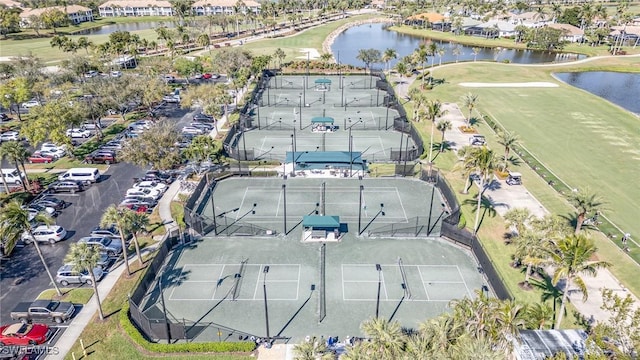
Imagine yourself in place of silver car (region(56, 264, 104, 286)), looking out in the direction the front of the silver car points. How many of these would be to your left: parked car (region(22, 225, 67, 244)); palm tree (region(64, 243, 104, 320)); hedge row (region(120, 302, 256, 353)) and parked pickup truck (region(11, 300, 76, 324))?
1

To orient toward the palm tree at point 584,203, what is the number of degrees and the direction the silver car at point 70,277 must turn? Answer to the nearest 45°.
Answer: approximately 45° to its right

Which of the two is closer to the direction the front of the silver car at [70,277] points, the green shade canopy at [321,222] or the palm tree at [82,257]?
the green shade canopy

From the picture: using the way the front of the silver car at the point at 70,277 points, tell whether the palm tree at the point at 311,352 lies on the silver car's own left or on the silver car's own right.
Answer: on the silver car's own right

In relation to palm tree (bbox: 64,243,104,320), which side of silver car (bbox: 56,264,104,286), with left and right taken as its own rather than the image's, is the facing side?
right

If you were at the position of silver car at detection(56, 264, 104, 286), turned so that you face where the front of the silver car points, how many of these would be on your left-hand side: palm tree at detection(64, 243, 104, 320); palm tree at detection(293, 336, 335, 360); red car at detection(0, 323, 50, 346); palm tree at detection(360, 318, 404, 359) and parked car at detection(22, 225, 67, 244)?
1

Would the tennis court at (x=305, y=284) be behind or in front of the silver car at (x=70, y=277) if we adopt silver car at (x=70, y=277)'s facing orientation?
in front

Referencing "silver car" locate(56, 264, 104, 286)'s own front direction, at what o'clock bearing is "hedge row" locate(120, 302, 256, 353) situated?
The hedge row is roughly at 2 o'clock from the silver car.

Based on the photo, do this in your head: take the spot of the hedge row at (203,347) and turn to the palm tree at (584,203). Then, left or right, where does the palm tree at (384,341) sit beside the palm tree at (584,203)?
right

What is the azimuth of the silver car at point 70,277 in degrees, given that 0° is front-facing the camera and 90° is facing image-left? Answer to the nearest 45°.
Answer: approximately 270°

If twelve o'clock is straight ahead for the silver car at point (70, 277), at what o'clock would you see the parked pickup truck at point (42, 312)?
The parked pickup truck is roughly at 4 o'clock from the silver car.
